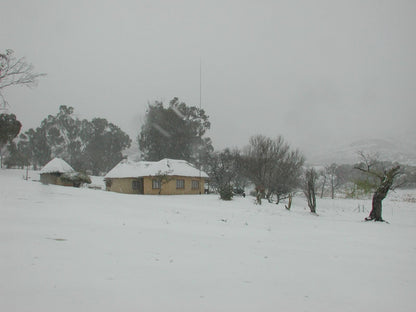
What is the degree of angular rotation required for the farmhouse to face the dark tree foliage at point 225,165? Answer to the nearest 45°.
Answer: approximately 135° to its left

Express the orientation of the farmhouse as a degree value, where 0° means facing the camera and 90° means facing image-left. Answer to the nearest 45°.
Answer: approximately 0°

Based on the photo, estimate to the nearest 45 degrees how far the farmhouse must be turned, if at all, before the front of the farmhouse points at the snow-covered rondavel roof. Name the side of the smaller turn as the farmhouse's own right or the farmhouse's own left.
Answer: approximately 135° to the farmhouse's own right

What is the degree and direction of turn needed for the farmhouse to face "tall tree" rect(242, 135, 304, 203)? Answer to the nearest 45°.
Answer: approximately 90° to its left

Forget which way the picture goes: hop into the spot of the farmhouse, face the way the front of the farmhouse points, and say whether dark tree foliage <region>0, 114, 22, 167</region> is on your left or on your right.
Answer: on your right

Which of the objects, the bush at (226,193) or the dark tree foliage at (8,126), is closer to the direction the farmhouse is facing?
the bush
